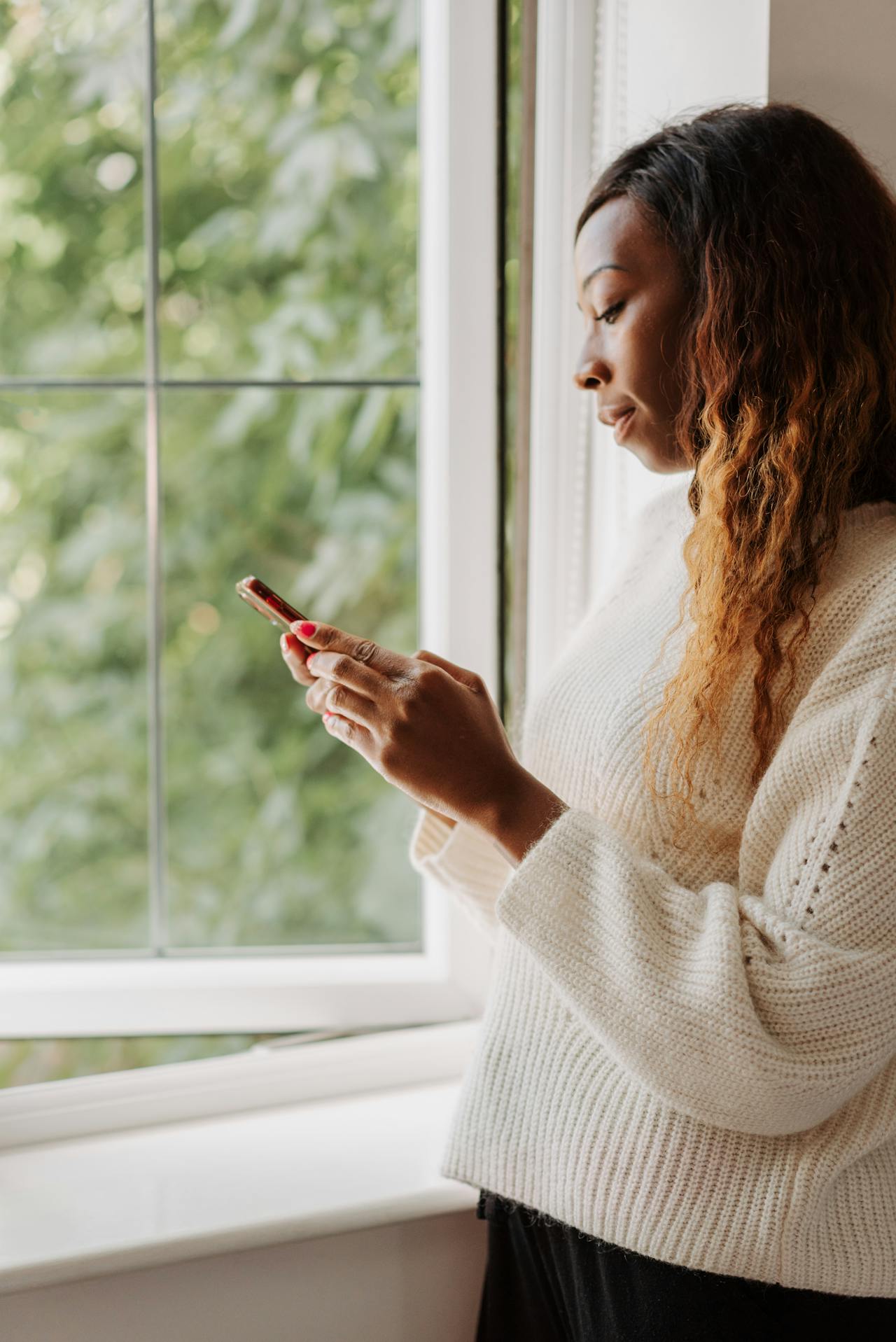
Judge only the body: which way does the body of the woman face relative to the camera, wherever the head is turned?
to the viewer's left

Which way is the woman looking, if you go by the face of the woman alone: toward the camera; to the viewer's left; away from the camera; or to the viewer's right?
to the viewer's left
